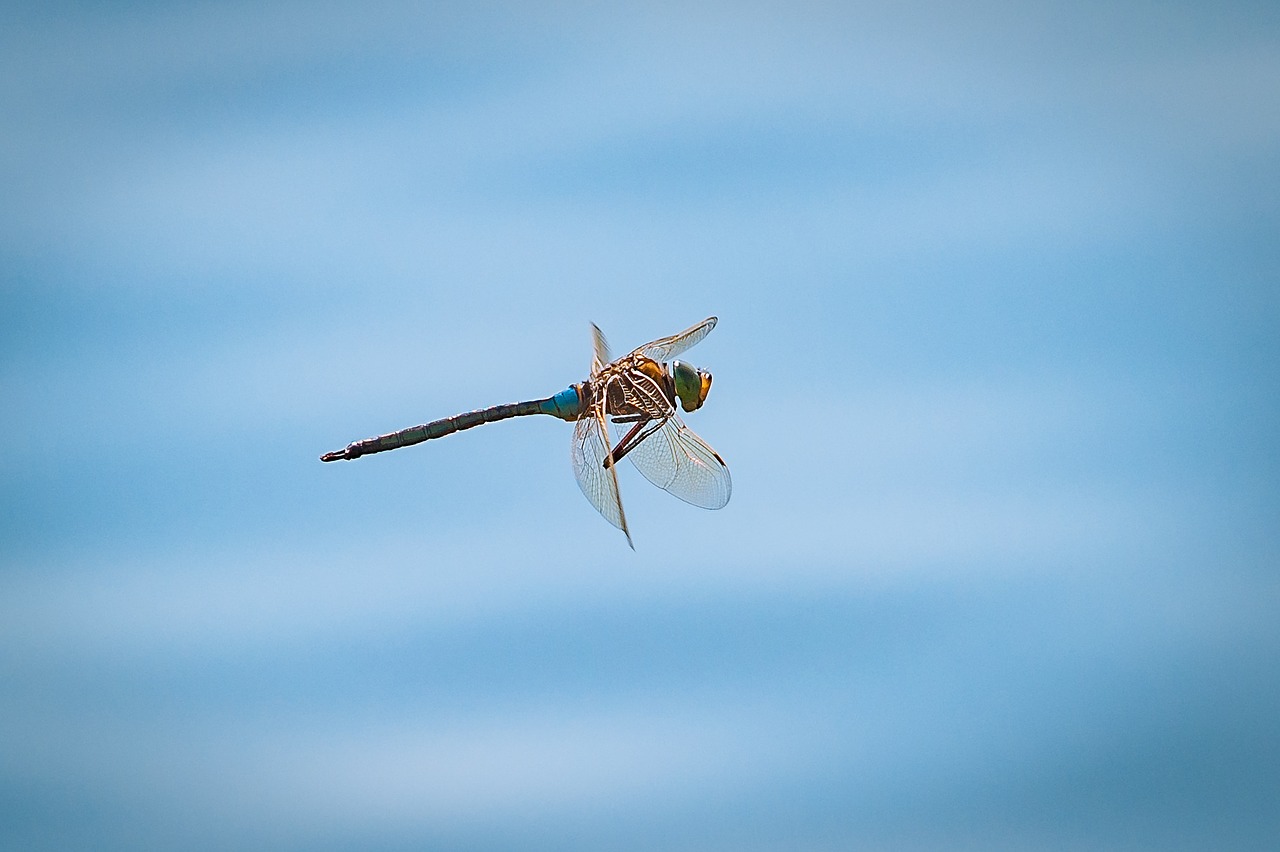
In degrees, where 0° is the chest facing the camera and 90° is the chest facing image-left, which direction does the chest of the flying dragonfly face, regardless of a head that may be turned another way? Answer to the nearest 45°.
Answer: approximately 270°
